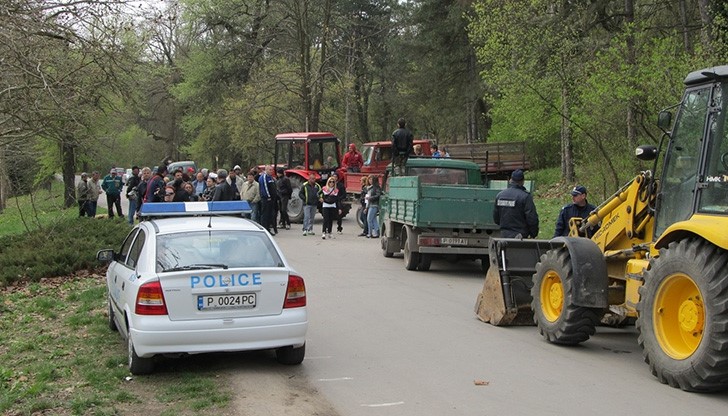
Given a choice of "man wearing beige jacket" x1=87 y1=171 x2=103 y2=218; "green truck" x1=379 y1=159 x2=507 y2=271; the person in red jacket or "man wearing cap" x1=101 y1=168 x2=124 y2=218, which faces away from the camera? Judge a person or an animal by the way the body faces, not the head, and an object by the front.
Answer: the green truck

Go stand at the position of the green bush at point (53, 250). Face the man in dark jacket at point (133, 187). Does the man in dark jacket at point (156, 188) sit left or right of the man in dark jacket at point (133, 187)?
right

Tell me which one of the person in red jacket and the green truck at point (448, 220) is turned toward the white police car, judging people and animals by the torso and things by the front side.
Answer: the person in red jacket

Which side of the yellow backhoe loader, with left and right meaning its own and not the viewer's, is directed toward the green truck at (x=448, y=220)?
front

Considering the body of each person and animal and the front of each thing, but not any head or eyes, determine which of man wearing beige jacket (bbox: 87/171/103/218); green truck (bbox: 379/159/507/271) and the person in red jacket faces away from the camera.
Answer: the green truck

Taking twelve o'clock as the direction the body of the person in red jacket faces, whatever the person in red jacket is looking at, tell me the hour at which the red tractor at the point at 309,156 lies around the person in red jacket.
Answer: The red tractor is roughly at 3 o'clock from the person in red jacket.

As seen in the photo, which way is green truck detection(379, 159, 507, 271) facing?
away from the camera

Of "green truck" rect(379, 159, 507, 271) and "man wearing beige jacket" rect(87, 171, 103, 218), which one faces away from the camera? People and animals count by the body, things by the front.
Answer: the green truck

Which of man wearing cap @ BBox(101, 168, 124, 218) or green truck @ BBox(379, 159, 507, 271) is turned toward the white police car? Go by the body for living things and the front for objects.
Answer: the man wearing cap

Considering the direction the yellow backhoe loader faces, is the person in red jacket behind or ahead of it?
ahead
